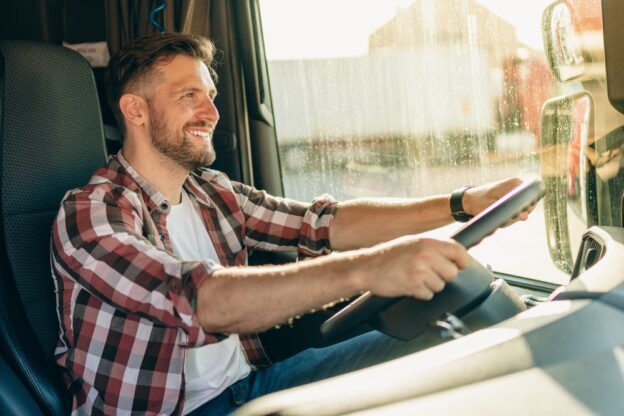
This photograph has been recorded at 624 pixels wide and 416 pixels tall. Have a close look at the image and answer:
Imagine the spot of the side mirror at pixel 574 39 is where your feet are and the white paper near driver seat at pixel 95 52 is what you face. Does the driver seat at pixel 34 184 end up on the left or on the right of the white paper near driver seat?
left

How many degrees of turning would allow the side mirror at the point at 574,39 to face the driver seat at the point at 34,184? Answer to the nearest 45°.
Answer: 0° — it already faces it

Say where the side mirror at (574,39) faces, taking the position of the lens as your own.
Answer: facing the viewer and to the left of the viewer
